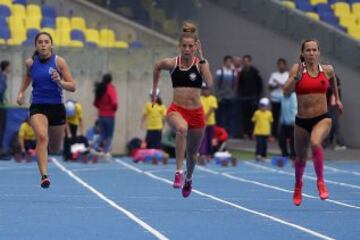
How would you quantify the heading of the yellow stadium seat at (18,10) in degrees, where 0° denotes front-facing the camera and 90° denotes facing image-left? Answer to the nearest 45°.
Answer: approximately 315°

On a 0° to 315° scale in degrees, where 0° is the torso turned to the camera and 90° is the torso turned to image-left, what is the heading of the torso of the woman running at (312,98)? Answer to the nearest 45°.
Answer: approximately 0°

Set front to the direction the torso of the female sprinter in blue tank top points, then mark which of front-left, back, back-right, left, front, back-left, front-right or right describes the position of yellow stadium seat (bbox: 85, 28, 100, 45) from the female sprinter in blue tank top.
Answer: back

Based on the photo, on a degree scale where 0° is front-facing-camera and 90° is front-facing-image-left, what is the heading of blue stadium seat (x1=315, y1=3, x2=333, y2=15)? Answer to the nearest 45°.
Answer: approximately 45°

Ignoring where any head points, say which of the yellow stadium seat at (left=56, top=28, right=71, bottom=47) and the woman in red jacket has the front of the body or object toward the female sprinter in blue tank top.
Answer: the yellow stadium seat
